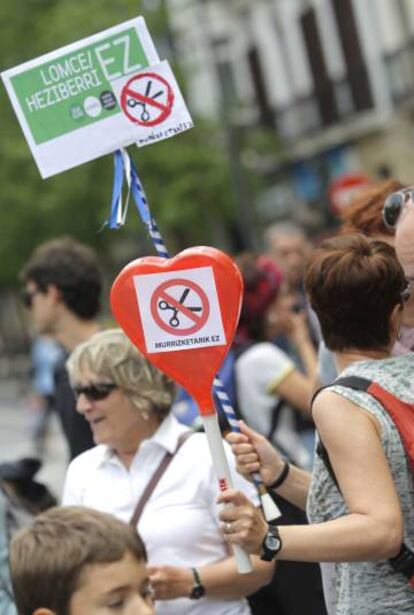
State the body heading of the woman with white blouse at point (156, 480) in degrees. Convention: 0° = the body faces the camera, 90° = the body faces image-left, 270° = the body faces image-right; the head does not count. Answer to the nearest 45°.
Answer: approximately 45°

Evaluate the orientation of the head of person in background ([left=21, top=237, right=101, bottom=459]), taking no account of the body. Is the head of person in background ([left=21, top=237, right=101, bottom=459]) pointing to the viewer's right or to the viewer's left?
to the viewer's left

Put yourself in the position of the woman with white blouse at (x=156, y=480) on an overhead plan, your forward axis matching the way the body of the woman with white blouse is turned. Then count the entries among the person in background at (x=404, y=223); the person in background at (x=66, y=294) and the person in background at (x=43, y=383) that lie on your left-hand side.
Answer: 1

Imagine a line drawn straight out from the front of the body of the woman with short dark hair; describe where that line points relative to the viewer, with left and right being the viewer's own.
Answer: facing away from the viewer and to the left of the viewer

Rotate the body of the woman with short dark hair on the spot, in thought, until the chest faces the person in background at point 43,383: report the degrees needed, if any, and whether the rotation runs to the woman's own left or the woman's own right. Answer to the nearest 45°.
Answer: approximately 45° to the woman's own right

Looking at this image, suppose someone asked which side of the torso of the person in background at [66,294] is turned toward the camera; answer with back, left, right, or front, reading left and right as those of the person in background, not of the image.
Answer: left
